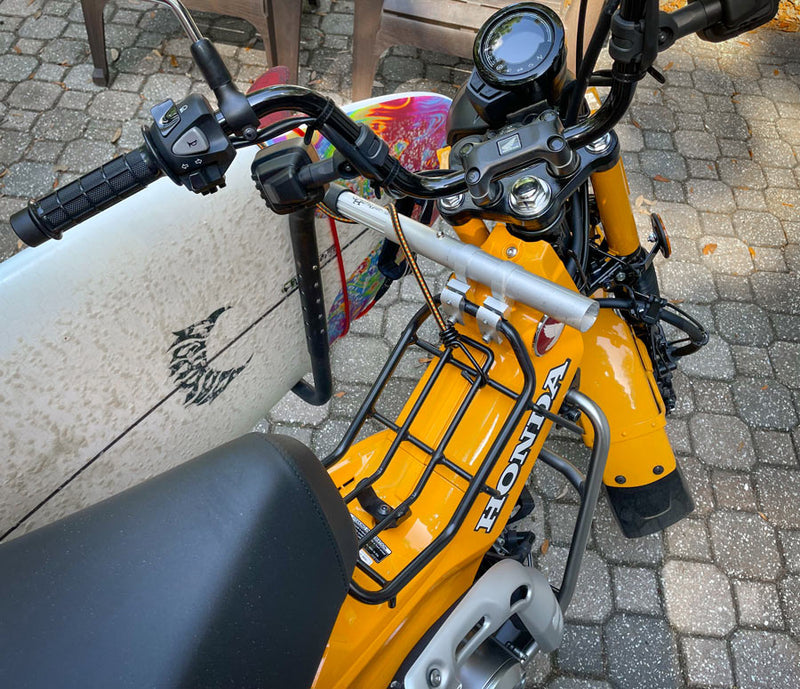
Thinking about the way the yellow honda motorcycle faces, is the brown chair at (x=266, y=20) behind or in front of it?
in front

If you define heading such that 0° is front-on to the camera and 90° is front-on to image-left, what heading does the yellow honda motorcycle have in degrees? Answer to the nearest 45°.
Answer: approximately 225°

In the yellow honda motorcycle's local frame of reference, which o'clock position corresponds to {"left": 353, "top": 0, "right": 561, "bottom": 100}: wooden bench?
The wooden bench is roughly at 11 o'clock from the yellow honda motorcycle.
